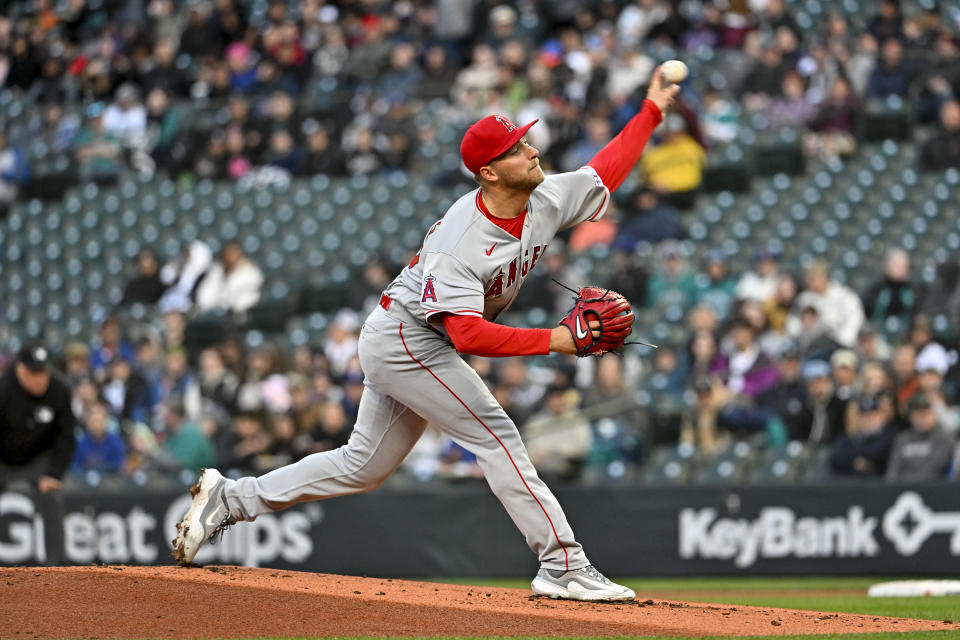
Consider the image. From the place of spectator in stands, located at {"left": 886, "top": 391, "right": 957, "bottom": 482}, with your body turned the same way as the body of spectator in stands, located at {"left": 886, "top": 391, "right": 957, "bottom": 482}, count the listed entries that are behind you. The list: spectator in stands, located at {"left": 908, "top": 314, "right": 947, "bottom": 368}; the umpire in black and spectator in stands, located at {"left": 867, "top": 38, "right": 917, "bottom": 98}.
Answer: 2

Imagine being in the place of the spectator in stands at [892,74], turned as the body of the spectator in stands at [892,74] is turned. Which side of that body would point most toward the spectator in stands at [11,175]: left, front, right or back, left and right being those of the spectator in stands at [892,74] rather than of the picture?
right

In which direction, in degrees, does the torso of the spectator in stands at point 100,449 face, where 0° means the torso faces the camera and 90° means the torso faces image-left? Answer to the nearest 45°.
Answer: approximately 0°

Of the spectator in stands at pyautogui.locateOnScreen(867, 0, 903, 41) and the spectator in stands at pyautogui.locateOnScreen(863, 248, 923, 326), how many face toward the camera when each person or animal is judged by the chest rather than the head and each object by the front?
2

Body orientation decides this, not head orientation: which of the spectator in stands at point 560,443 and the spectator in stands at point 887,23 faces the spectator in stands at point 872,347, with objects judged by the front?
the spectator in stands at point 887,23

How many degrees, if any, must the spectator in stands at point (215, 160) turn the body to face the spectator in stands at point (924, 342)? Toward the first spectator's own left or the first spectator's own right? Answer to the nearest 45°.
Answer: approximately 45° to the first spectator's own left

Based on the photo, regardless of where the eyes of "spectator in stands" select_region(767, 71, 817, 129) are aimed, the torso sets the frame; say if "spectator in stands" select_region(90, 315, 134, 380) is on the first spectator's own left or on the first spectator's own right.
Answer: on the first spectator's own right
